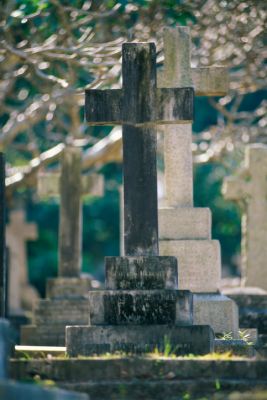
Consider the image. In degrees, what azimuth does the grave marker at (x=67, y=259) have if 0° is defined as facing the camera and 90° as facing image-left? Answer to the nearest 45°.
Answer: approximately 0°

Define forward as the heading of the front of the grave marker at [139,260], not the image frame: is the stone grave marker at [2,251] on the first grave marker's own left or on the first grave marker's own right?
on the first grave marker's own right

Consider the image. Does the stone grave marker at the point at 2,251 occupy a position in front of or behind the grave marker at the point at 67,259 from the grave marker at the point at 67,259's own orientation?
in front

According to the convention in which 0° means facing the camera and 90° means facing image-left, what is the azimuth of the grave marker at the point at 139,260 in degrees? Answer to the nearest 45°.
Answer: approximately 0°

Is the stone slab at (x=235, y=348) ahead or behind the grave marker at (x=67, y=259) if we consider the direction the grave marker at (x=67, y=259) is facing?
ahead

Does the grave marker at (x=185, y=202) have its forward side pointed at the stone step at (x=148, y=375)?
yes

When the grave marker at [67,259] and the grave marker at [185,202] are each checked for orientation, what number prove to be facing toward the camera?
2

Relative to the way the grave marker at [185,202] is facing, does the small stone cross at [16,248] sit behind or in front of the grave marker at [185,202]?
behind

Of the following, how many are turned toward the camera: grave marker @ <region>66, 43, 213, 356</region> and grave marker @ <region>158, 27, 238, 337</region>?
2
